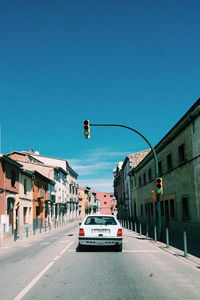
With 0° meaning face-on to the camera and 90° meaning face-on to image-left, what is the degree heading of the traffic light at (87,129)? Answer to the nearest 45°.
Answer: approximately 0°

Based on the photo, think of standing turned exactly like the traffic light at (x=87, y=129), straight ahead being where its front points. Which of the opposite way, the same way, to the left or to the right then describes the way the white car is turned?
the opposite way

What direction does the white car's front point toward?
away from the camera

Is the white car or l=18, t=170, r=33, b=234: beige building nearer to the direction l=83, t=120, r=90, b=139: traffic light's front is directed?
the white car

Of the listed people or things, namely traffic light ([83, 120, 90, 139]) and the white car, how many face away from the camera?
1
